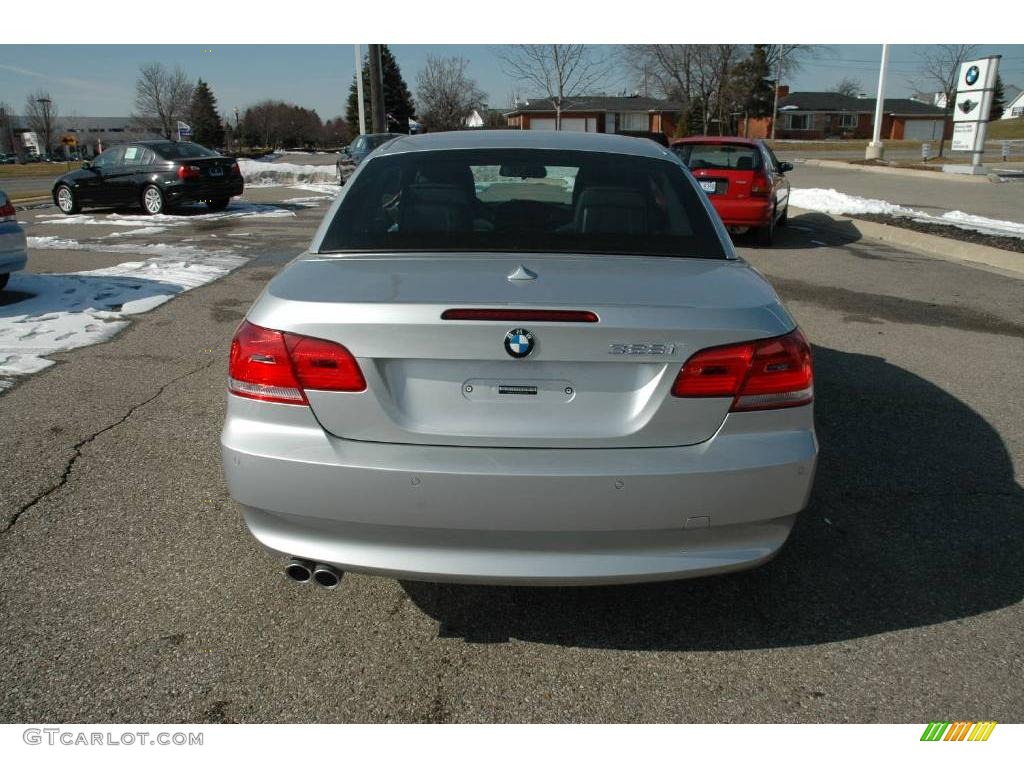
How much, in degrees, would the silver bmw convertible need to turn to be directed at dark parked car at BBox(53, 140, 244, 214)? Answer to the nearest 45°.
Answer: approximately 45° to its left

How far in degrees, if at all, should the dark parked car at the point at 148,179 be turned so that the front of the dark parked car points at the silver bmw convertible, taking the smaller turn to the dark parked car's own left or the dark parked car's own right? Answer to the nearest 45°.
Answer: approximately 135° to the dark parked car's own left

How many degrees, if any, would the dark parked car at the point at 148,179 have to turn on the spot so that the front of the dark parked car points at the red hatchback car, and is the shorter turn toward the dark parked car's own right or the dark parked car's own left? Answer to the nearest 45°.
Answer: approximately 180°

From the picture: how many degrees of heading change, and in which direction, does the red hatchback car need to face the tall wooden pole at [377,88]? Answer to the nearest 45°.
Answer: approximately 45° to its left

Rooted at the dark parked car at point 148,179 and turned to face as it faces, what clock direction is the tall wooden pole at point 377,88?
The tall wooden pole is roughly at 3 o'clock from the dark parked car.

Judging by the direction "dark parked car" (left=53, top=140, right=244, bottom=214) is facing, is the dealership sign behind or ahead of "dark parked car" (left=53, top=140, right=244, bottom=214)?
behind

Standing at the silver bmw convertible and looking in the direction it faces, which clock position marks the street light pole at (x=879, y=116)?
The street light pole is roughly at 1 o'clock from the silver bmw convertible.

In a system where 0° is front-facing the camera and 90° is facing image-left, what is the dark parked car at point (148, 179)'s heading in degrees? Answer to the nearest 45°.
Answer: approximately 135°

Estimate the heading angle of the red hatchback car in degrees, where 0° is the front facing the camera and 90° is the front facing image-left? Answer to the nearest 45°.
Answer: approximately 180°

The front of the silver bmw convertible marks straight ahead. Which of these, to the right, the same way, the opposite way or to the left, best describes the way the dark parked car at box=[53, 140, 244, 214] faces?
to the left

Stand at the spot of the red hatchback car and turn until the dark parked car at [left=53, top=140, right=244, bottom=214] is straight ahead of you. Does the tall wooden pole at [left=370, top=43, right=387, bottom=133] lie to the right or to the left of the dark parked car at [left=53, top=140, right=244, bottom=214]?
right

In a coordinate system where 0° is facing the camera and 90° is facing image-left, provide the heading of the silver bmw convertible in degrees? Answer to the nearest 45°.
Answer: approximately 180°
